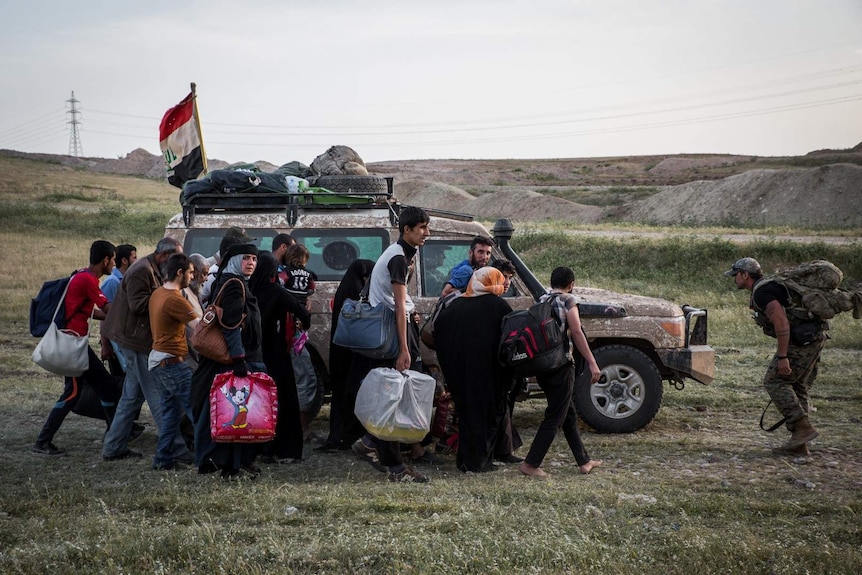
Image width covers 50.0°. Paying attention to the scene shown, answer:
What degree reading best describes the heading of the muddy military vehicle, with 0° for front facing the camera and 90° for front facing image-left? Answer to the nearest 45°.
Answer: approximately 270°

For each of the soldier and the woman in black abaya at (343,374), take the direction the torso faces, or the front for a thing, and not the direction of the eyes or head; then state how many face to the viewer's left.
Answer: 1

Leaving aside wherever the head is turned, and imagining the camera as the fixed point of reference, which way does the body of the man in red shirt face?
to the viewer's right

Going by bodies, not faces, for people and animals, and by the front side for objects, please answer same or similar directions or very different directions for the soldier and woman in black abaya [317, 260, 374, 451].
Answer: very different directions

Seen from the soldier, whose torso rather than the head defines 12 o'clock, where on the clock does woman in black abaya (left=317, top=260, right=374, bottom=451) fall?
The woman in black abaya is roughly at 11 o'clock from the soldier.

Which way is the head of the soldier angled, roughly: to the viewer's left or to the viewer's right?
to the viewer's left

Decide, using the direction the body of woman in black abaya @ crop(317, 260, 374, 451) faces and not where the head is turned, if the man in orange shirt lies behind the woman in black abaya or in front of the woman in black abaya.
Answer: behind

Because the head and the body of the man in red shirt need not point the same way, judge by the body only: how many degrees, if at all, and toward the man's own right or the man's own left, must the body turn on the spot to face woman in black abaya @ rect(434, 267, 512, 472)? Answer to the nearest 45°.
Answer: approximately 45° to the man's own right

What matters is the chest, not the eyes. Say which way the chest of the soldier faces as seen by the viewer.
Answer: to the viewer's left

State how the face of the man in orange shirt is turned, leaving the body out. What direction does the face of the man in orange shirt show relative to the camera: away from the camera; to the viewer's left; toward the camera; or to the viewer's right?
to the viewer's right

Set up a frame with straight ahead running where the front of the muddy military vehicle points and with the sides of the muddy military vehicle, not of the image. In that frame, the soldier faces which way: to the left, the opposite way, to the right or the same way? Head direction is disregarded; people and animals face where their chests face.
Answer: the opposite way
